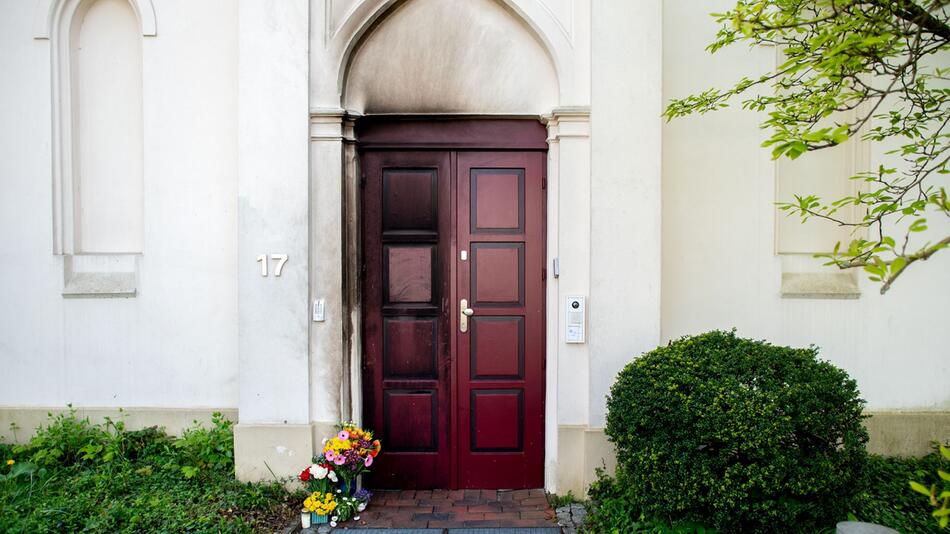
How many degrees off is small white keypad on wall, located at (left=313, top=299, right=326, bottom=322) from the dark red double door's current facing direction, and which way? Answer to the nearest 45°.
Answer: approximately 90° to its right

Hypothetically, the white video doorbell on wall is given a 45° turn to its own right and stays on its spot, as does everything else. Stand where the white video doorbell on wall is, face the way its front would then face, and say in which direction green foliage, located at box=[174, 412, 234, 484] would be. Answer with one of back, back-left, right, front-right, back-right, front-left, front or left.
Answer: front-right

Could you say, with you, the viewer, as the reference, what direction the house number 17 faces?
facing the viewer

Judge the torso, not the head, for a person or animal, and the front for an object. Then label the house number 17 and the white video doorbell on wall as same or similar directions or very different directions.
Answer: same or similar directions

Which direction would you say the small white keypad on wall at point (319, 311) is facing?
toward the camera

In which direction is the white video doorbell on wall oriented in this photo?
toward the camera

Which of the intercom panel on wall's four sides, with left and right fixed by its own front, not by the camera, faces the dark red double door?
right

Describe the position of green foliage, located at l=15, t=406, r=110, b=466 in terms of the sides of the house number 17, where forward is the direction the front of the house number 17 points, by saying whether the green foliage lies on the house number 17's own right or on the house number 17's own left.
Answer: on the house number 17's own right

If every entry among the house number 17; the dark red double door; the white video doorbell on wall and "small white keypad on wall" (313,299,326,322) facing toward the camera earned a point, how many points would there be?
4

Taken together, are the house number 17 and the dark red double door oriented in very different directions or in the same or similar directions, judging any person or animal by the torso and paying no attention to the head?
same or similar directions
